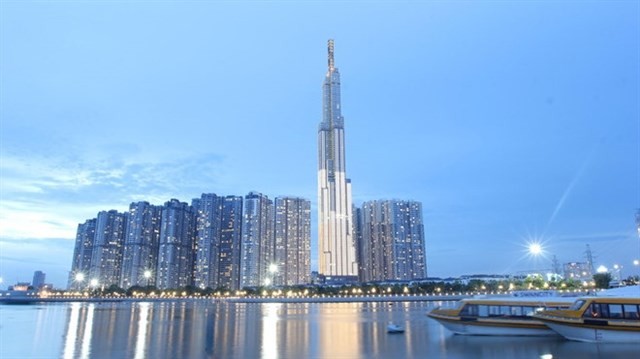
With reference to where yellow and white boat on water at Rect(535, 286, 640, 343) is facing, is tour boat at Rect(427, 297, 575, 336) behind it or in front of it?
in front

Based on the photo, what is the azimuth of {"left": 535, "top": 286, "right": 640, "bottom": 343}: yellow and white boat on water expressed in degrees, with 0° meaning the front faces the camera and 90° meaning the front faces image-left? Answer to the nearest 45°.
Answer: approximately 90°

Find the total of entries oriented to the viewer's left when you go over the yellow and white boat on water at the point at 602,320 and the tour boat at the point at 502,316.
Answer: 2

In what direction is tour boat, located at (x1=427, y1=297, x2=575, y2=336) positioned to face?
to the viewer's left

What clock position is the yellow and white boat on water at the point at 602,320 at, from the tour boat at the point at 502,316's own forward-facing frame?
The yellow and white boat on water is roughly at 7 o'clock from the tour boat.

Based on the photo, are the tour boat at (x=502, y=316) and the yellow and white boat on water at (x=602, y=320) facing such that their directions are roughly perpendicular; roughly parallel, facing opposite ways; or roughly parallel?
roughly parallel
